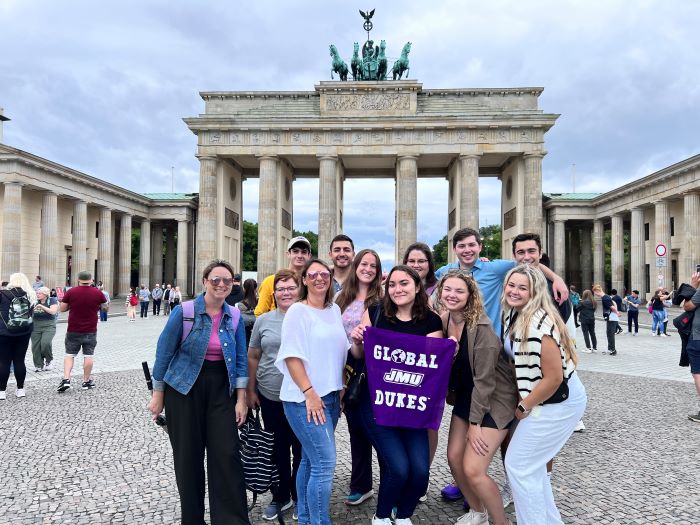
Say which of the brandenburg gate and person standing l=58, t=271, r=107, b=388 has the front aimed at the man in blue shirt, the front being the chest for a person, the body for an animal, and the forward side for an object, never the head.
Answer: the brandenburg gate

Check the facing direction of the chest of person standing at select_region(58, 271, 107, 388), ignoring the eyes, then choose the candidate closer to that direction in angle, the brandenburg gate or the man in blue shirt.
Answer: the brandenburg gate

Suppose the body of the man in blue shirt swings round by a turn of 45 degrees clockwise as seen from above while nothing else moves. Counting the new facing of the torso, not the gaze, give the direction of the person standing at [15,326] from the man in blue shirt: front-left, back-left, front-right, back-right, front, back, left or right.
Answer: front-right

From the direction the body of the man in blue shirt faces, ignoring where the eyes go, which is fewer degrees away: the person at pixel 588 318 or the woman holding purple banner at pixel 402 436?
the woman holding purple banner

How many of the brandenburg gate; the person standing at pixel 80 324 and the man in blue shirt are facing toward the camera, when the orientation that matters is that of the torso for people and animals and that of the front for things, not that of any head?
2

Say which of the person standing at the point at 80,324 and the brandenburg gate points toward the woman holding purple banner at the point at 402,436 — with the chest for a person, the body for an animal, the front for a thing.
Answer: the brandenburg gate

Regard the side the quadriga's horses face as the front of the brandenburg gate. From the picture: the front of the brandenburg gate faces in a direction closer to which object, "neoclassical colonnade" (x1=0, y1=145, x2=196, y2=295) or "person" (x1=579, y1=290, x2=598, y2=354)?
the person
